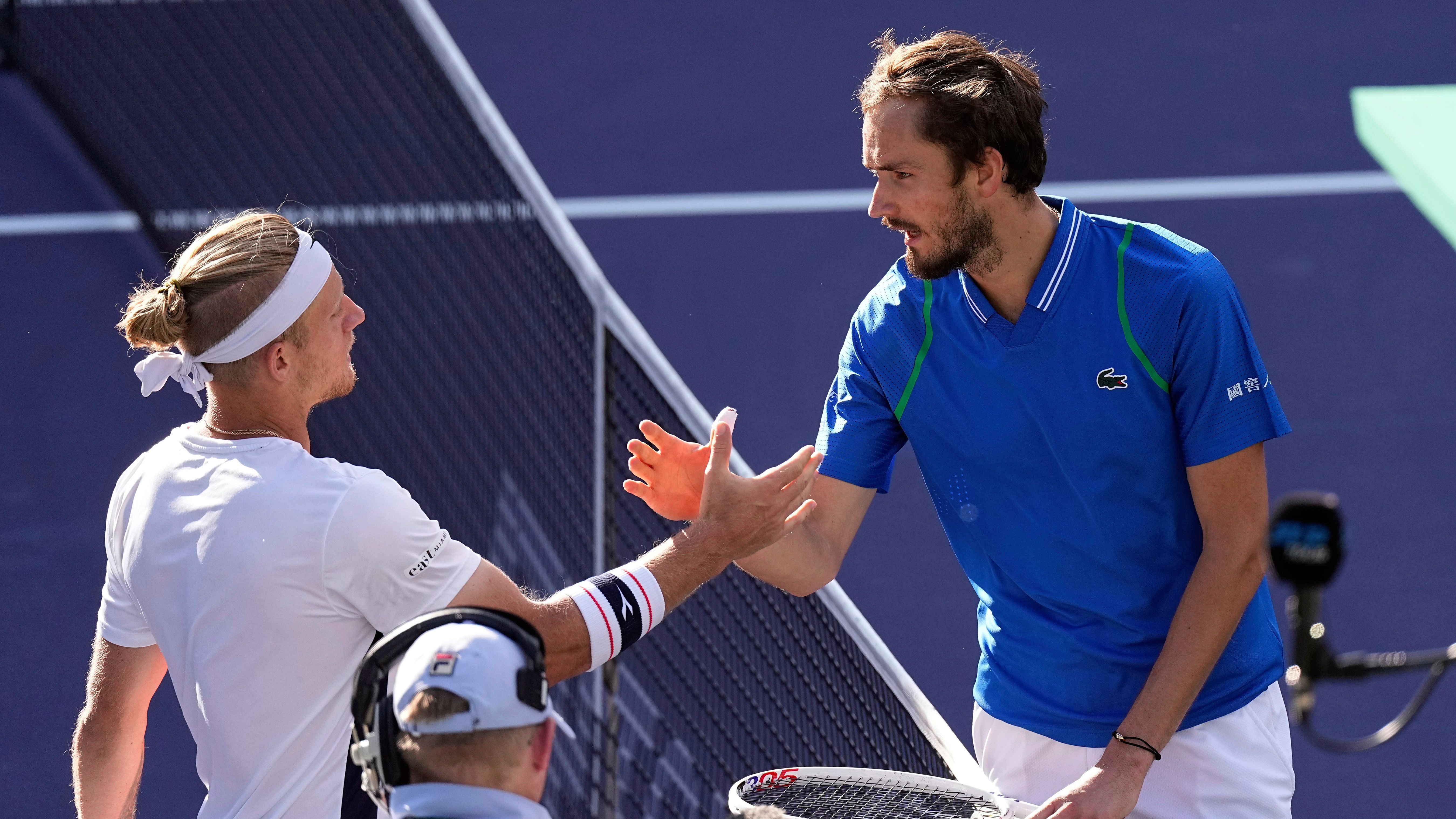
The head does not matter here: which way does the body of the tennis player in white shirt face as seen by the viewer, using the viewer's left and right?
facing away from the viewer and to the right of the viewer

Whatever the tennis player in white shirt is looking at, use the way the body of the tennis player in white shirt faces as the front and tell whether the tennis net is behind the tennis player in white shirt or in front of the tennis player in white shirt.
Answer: in front

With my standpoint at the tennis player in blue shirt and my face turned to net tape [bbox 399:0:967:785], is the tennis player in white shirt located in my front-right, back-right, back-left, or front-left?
front-left

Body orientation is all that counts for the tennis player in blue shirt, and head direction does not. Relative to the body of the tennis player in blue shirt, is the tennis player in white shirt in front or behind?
in front

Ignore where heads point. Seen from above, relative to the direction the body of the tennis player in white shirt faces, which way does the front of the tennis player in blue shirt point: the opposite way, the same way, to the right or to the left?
the opposite way

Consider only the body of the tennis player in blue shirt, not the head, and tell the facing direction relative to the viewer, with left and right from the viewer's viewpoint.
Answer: facing the viewer and to the left of the viewer

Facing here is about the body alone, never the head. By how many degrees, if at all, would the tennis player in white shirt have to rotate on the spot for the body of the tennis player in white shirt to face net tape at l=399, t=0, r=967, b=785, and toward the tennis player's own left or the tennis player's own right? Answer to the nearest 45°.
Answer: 0° — they already face it

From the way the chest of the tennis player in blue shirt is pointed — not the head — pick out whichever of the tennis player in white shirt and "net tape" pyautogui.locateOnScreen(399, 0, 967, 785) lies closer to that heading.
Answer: the tennis player in white shirt

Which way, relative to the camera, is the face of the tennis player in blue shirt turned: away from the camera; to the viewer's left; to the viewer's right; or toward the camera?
to the viewer's left
